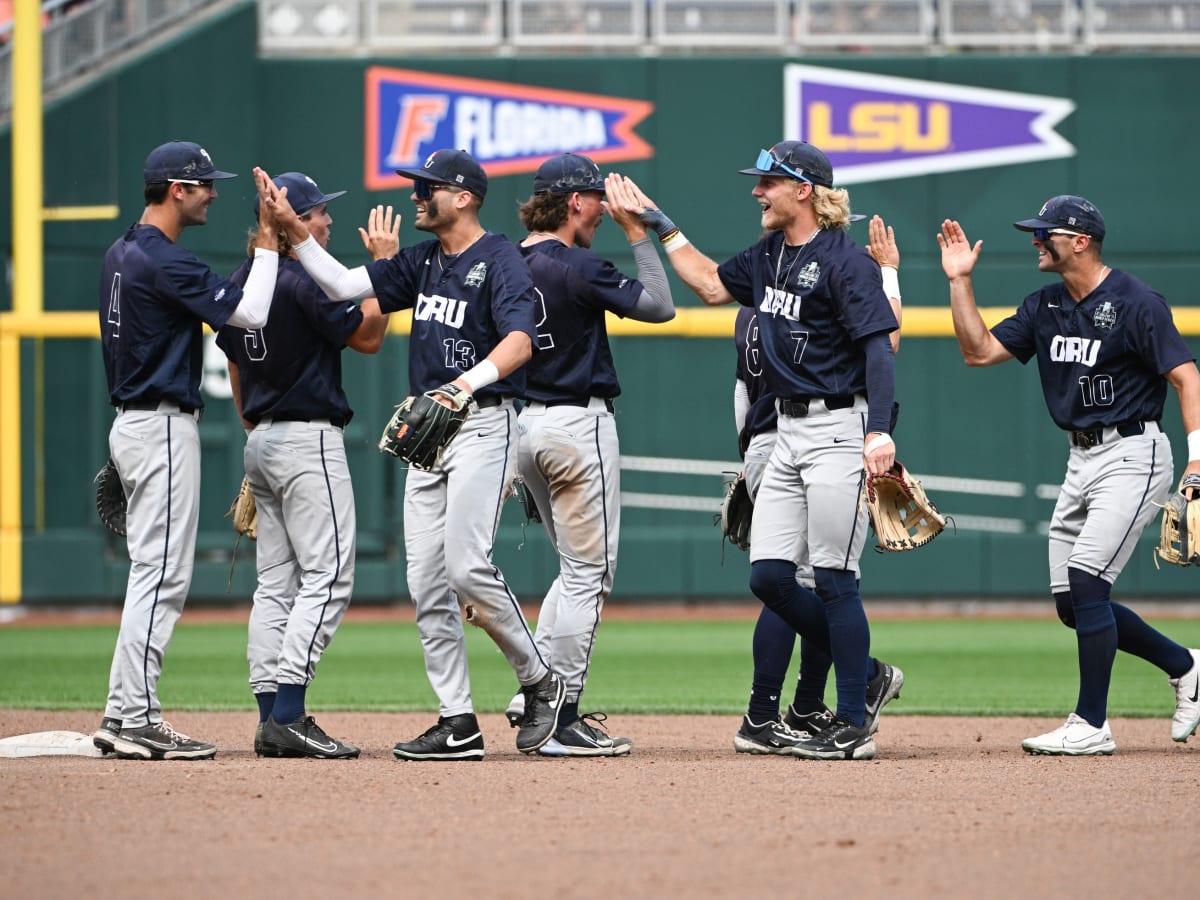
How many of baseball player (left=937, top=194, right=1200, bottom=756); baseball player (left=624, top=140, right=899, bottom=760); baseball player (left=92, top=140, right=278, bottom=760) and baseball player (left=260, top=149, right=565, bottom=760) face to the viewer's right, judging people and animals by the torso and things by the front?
1

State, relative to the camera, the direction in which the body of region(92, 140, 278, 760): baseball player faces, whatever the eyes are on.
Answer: to the viewer's right

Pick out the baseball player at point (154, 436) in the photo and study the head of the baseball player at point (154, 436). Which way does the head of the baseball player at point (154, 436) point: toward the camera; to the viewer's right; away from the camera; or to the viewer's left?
to the viewer's right

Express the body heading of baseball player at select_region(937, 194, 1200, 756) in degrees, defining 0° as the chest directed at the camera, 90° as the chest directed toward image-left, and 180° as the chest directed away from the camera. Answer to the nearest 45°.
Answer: approximately 45°

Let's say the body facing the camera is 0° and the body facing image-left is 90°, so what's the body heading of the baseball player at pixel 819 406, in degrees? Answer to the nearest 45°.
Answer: approximately 45°

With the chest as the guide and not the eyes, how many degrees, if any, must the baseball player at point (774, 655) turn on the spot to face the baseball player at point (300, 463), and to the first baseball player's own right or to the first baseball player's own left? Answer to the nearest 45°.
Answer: approximately 135° to the first baseball player's own left

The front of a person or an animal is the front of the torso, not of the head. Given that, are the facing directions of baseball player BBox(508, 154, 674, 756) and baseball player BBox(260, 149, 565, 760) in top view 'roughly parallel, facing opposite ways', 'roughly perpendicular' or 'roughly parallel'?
roughly parallel, facing opposite ways

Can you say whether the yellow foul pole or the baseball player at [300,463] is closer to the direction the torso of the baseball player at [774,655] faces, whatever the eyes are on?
the yellow foul pole

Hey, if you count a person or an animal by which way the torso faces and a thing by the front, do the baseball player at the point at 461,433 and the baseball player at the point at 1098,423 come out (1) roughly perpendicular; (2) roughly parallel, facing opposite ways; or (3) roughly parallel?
roughly parallel

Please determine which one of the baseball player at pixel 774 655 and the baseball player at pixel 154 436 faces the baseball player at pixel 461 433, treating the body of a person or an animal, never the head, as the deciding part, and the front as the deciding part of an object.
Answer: the baseball player at pixel 154 436

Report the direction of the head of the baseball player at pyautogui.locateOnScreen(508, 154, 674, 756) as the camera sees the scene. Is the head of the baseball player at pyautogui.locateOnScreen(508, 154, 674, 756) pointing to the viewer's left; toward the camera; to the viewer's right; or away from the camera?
to the viewer's right

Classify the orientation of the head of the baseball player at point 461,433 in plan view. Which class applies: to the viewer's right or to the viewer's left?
to the viewer's left

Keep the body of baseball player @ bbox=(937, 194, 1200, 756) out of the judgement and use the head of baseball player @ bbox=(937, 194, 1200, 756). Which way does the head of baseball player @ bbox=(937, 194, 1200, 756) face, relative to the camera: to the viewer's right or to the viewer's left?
to the viewer's left

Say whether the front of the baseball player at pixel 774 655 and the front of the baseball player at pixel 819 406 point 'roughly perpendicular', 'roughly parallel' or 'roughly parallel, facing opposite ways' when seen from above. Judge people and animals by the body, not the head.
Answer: roughly parallel, facing opposite ways

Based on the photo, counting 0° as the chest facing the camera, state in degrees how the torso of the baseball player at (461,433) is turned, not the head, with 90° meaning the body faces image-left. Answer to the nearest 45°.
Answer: approximately 45°

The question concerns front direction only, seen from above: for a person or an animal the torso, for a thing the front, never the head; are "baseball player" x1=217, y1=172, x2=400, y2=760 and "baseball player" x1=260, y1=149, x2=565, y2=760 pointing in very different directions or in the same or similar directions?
very different directions

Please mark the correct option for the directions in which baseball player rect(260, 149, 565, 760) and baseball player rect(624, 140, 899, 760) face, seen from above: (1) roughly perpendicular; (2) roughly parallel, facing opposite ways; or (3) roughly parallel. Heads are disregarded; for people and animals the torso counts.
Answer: roughly parallel
